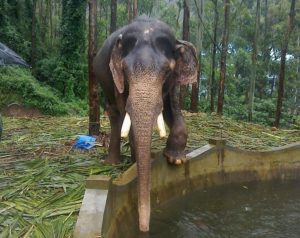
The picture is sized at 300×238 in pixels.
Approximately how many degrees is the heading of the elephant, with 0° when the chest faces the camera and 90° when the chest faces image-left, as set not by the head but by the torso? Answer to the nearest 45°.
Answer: approximately 0°

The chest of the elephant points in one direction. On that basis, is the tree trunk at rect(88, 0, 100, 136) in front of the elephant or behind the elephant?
behind
